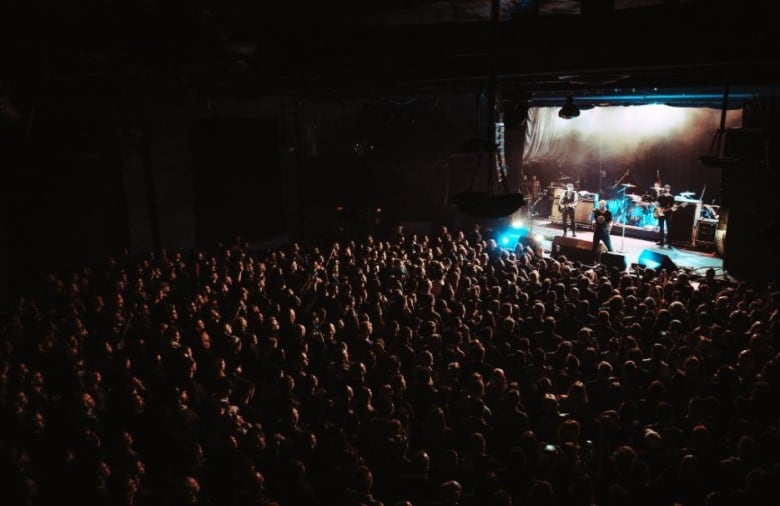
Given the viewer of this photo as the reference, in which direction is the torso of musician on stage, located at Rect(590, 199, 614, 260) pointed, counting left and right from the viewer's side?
facing the viewer and to the left of the viewer

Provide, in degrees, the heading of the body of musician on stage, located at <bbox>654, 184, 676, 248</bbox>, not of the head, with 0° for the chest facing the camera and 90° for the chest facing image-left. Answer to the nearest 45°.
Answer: approximately 45°

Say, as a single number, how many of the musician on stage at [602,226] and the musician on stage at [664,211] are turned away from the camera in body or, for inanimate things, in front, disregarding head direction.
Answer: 0

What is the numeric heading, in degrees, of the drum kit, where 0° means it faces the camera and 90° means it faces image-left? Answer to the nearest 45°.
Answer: approximately 45°

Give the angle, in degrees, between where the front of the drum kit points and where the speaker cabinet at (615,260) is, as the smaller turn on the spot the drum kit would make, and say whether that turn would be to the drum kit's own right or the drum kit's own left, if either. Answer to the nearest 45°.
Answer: approximately 45° to the drum kit's own left

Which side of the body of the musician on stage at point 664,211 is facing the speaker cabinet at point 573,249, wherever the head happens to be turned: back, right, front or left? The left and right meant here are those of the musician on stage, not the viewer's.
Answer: front

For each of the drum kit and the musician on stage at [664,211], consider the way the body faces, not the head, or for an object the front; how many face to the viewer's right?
0

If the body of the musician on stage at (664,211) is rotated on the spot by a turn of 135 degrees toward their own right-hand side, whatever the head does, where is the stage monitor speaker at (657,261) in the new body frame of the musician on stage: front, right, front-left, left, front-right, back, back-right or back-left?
back

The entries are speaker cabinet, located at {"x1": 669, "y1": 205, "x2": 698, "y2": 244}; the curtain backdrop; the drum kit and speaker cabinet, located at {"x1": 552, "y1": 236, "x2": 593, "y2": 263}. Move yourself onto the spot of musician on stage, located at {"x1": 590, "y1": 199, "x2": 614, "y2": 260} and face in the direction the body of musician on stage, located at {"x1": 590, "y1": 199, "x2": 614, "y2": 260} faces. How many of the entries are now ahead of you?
1

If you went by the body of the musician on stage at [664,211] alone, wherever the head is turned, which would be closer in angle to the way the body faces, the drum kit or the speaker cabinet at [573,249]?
the speaker cabinet
